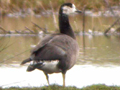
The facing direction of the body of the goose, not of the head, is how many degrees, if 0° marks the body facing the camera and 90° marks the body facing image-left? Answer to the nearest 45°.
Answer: approximately 225°
